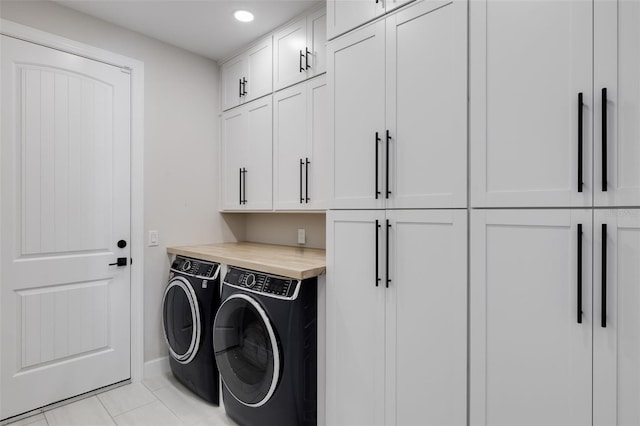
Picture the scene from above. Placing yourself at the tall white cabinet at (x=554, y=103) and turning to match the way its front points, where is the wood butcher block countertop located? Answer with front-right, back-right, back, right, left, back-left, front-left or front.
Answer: right

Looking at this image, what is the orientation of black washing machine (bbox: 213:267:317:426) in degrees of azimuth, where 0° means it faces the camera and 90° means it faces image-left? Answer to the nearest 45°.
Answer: approximately 45°

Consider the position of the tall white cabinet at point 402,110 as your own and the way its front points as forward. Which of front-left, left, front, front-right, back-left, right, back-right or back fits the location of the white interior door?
front-right

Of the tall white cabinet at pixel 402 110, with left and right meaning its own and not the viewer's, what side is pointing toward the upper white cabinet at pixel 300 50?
right

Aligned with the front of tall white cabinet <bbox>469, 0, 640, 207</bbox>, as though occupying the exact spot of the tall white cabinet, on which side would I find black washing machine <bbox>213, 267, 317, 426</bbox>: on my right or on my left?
on my right

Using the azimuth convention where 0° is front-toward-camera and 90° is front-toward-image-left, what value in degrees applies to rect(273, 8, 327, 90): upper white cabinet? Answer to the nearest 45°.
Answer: approximately 45°

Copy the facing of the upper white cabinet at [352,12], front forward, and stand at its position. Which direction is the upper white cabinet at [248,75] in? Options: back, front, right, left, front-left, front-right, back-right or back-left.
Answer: right

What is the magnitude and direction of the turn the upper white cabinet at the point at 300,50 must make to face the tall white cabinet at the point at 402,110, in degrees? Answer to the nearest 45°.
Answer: approximately 90° to its left
